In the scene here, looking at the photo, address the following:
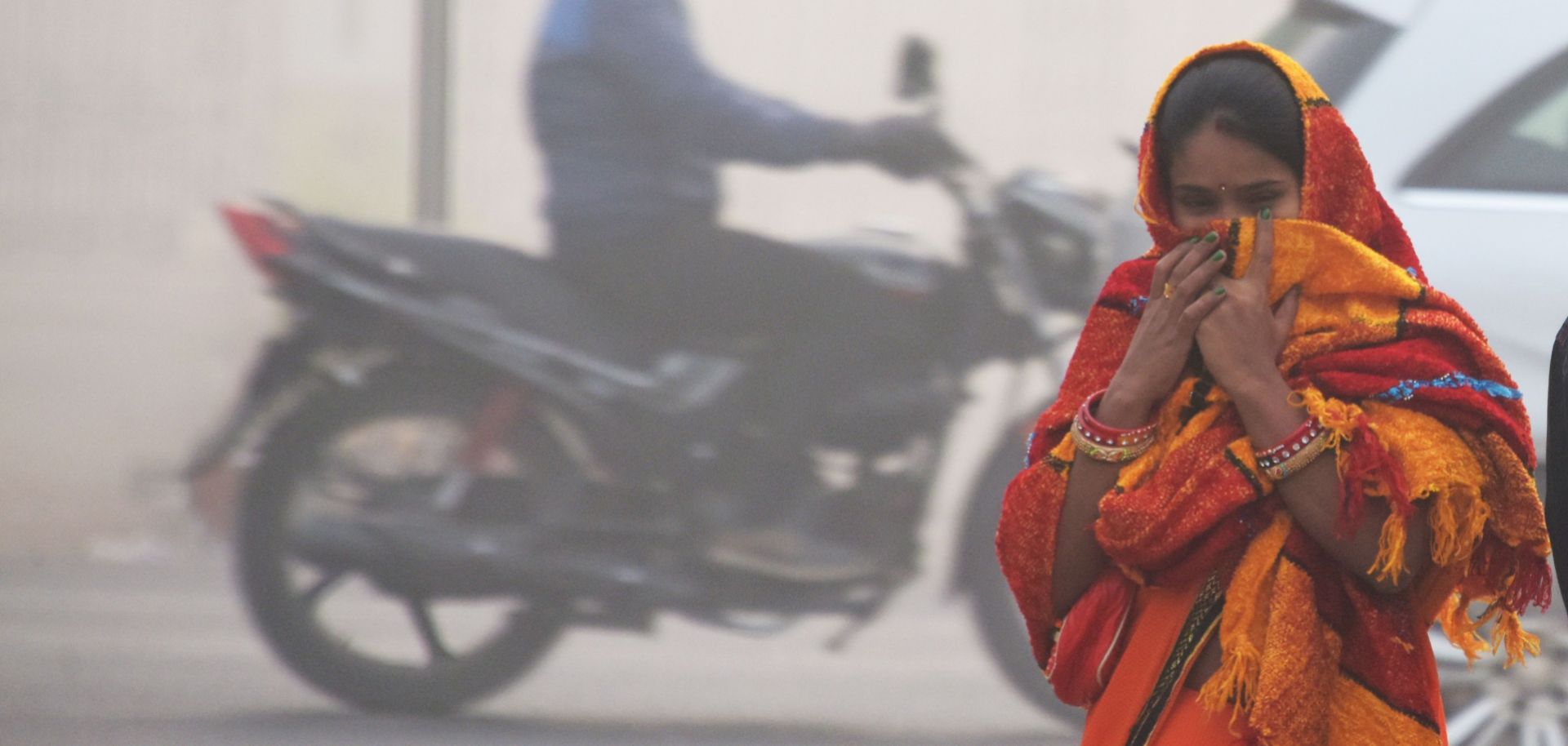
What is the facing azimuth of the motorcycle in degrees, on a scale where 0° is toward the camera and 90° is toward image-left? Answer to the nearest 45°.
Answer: approximately 270°

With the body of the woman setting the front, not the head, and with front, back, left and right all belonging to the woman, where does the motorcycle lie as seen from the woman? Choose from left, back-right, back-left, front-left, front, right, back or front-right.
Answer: back-right

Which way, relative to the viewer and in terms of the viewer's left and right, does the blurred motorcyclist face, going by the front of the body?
facing to the right of the viewer

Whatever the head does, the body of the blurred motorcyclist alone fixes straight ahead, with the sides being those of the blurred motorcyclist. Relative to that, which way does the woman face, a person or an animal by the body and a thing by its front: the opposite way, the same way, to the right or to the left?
to the right

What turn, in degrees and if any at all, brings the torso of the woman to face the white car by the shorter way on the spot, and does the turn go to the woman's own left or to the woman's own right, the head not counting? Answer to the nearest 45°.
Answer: approximately 180°

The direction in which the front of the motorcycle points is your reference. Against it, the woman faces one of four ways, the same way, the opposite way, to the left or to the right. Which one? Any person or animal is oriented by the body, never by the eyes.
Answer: to the right

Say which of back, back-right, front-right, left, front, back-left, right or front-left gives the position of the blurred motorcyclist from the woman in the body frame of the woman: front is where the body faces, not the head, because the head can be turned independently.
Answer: back-right

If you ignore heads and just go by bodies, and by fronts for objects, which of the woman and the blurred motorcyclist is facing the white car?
the blurred motorcyclist
